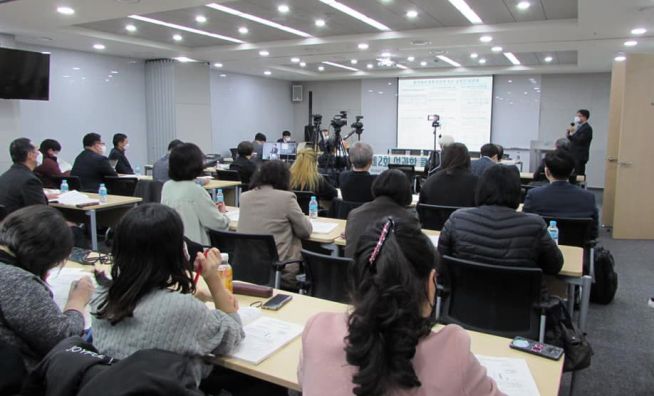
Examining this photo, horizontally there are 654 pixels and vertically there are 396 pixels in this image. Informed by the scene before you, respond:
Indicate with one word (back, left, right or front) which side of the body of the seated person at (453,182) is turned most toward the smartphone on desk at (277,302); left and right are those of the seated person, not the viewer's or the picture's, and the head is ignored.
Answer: back

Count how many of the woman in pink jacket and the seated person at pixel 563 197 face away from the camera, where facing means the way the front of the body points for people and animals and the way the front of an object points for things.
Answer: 2

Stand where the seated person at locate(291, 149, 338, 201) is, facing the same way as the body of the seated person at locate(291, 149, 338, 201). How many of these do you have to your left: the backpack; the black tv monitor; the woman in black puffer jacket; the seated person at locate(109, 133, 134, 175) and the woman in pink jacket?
2

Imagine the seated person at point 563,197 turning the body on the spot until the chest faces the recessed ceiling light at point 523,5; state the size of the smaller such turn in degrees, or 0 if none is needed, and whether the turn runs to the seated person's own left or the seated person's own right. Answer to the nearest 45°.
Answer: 0° — they already face it

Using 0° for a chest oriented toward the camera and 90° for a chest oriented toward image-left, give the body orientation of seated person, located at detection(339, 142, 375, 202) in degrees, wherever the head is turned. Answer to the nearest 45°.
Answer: approximately 180°

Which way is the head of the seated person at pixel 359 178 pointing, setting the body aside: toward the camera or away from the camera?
away from the camera

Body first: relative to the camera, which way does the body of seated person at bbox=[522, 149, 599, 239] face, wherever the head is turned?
away from the camera

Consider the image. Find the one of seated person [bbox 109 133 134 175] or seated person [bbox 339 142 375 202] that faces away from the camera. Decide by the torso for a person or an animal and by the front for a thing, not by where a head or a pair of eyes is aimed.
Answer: seated person [bbox 339 142 375 202]

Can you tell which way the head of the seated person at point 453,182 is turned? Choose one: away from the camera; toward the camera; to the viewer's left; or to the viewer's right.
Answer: away from the camera

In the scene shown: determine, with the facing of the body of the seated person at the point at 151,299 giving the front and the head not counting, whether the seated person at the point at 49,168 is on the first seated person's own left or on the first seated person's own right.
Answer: on the first seated person's own left

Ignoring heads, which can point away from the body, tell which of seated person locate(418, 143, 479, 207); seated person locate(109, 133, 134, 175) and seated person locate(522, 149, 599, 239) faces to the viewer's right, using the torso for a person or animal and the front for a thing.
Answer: seated person locate(109, 133, 134, 175)

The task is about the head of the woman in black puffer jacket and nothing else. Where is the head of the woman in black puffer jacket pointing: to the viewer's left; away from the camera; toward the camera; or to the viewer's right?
away from the camera

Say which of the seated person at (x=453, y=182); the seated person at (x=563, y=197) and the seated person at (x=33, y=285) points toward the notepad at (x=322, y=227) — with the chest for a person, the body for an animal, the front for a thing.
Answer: the seated person at (x=33, y=285)

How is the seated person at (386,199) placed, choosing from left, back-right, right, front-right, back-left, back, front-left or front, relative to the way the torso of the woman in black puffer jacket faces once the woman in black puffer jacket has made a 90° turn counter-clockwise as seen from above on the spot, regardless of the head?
front

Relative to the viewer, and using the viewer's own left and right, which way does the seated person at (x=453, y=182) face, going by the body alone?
facing away from the viewer

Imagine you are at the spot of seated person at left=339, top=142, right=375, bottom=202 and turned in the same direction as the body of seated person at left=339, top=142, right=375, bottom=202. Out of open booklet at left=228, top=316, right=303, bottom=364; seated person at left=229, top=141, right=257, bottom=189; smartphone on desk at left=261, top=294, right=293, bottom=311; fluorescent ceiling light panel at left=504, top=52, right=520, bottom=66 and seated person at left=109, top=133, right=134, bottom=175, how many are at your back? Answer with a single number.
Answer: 2

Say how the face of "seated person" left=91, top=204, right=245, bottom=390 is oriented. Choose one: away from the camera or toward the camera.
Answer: away from the camera
